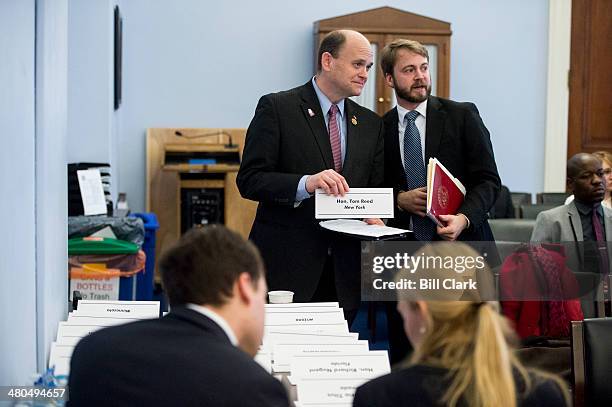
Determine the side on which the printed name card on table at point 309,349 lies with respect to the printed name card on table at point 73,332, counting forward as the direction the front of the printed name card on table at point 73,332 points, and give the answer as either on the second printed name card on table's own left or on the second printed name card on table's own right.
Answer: on the second printed name card on table's own left

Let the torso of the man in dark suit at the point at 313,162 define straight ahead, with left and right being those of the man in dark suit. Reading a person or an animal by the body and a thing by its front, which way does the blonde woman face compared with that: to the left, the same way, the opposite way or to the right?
the opposite way

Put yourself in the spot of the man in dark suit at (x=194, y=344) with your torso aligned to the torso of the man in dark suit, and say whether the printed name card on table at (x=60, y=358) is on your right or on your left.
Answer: on your left

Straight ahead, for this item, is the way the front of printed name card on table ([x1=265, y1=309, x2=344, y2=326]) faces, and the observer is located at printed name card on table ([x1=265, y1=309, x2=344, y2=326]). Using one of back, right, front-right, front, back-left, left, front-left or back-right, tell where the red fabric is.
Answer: back-left

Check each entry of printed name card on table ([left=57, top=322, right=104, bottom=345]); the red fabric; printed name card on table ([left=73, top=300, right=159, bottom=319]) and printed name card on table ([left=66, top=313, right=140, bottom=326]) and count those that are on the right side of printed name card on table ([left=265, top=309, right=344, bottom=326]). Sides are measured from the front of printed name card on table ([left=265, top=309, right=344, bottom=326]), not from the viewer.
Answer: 3

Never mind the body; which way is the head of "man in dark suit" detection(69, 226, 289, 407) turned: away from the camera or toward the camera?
away from the camera

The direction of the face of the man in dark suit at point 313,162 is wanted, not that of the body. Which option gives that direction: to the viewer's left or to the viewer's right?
to the viewer's right

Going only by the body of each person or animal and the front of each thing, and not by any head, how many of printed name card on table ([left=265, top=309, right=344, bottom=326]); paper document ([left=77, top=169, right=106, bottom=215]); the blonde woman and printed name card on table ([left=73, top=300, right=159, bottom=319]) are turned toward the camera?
3

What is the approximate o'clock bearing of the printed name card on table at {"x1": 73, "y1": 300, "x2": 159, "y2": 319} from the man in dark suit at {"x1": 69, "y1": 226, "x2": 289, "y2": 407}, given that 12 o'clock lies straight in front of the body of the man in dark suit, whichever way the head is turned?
The printed name card on table is roughly at 10 o'clock from the man in dark suit.

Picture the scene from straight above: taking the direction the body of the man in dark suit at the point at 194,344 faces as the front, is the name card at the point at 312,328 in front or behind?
in front

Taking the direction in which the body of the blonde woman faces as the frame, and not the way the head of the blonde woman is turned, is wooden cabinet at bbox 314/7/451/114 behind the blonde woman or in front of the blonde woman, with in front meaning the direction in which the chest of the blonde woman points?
in front
